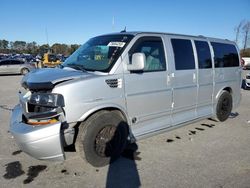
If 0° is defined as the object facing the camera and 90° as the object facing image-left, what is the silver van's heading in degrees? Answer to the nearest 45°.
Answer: approximately 45°

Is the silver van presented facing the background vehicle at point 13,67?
no
